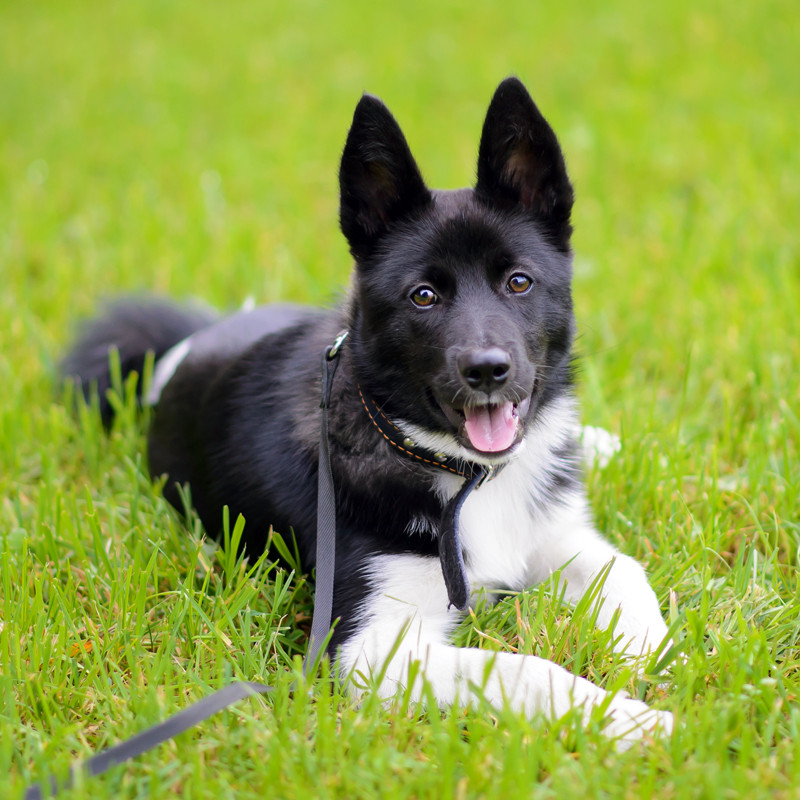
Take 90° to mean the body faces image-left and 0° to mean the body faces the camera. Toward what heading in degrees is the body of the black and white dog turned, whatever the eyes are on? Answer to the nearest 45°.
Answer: approximately 315°
